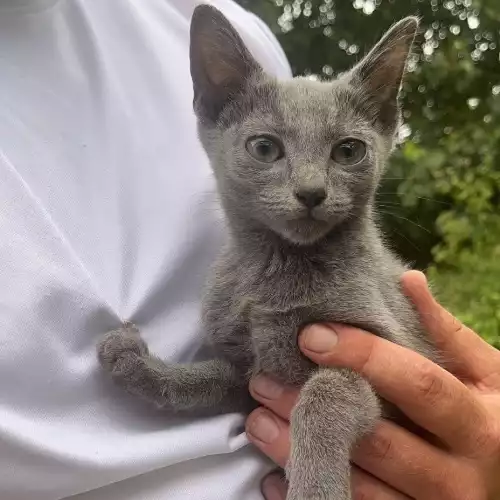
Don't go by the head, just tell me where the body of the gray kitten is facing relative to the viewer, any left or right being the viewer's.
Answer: facing the viewer
